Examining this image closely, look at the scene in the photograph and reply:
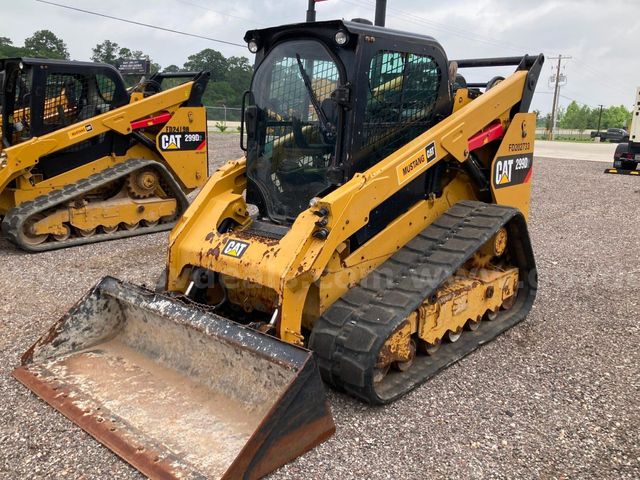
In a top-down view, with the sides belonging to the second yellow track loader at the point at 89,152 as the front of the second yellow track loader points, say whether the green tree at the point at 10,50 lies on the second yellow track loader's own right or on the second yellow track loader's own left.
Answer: on the second yellow track loader's own right

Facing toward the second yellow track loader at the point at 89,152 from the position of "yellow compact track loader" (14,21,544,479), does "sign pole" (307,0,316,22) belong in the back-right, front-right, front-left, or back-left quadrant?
front-right

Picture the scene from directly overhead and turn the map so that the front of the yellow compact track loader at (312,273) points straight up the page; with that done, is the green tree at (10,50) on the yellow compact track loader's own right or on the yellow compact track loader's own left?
on the yellow compact track loader's own right

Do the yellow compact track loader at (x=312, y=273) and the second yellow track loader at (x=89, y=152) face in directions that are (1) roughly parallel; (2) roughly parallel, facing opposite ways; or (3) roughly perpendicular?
roughly parallel

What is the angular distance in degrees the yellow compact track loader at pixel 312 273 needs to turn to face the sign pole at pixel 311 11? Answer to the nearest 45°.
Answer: approximately 135° to its right

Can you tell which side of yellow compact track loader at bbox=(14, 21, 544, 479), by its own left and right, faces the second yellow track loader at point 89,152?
right

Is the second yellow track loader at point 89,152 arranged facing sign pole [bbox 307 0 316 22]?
no

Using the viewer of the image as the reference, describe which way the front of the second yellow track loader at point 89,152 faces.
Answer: facing the viewer and to the left of the viewer

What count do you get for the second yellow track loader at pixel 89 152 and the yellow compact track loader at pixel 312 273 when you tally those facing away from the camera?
0
